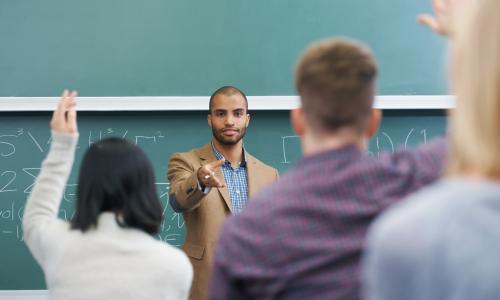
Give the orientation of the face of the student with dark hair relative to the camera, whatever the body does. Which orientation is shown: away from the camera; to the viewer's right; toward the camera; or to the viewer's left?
away from the camera

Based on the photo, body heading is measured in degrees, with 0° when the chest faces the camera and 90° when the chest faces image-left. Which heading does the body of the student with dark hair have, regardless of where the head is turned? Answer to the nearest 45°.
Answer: approximately 180°

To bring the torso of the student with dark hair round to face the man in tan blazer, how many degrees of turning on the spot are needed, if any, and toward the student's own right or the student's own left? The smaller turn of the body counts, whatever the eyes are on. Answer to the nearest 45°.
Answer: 0° — they already face them
